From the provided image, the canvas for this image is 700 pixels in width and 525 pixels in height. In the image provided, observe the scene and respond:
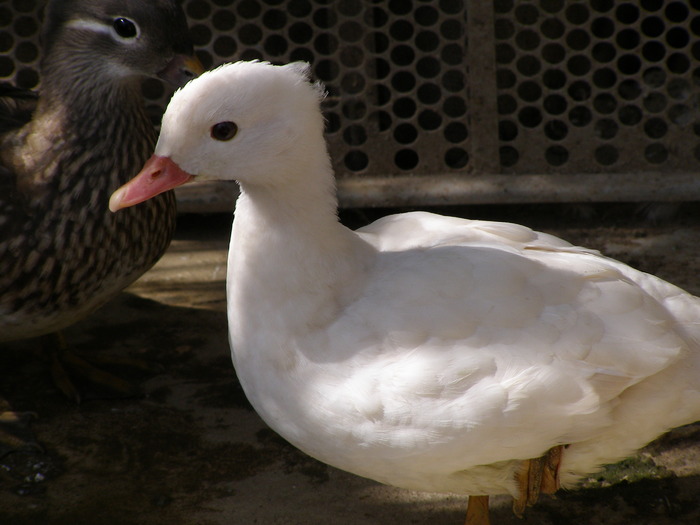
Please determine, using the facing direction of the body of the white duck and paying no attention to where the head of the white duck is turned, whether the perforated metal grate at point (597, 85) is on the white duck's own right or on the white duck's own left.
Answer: on the white duck's own right

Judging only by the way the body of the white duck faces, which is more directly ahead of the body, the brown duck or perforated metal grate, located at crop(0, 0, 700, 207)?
the brown duck

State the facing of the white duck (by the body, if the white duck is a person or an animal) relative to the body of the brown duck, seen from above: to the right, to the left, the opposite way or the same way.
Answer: the opposite way

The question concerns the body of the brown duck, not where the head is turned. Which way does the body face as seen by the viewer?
to the viewer's right

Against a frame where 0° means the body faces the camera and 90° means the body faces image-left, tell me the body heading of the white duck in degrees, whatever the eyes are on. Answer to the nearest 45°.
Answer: approximately 90°

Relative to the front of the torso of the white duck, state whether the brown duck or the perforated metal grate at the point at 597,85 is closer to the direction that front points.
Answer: the brown duck

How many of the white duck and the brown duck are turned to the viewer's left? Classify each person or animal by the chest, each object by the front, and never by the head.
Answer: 1

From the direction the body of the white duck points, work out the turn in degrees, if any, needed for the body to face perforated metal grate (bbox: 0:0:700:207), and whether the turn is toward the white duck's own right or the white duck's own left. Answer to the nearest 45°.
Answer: approximately 90° to the white duck's own right

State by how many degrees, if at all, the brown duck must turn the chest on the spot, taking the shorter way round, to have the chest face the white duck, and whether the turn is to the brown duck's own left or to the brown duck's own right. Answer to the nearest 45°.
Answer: approximately 45° to the brown duck's own right

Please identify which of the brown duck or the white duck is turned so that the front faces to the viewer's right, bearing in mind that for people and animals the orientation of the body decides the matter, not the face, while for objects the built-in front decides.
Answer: the brown duck
